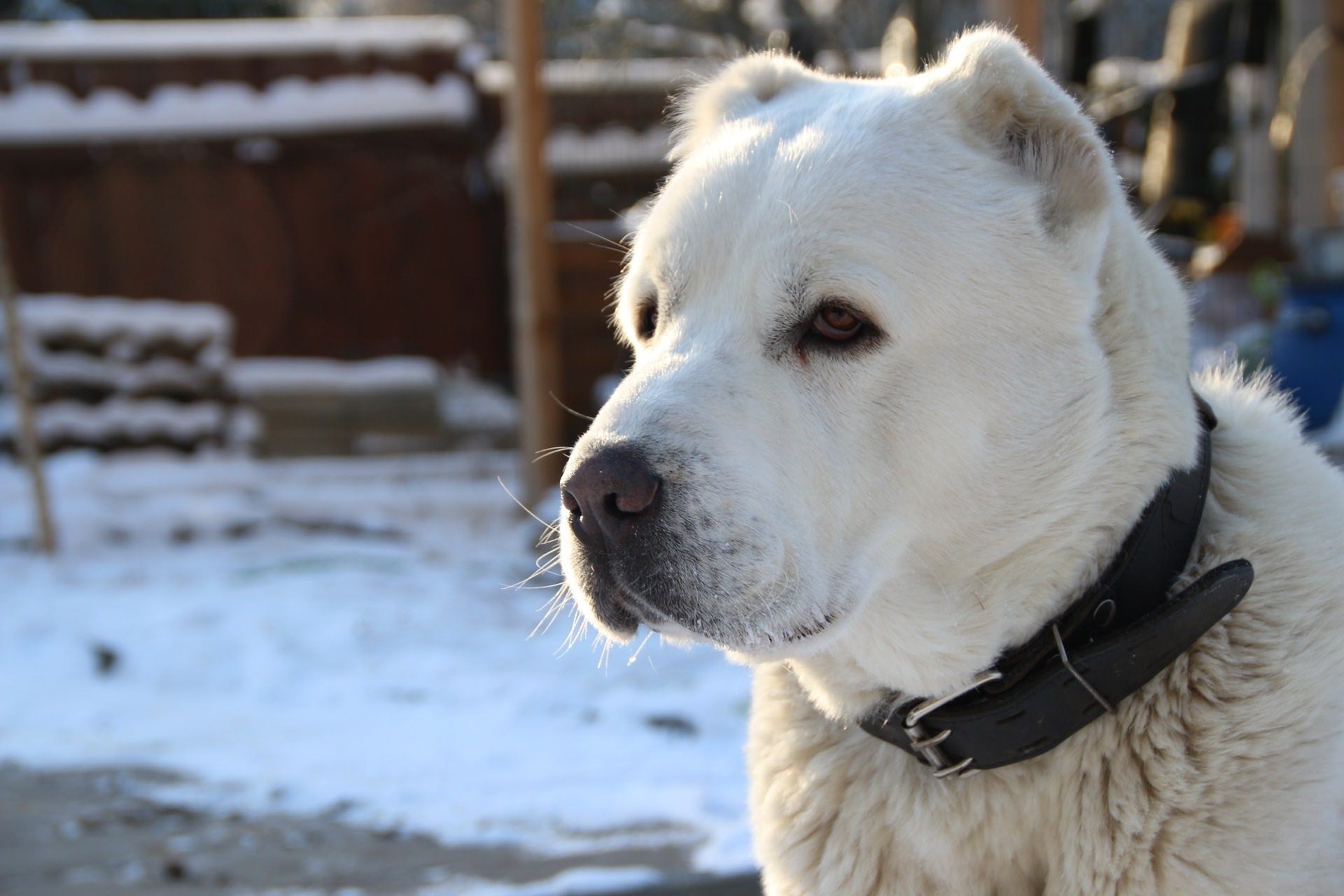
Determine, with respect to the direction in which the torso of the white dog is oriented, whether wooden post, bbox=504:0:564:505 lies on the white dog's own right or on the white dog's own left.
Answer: on the white dog's own right

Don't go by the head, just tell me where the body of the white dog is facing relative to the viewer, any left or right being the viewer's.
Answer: facing the viewer and to the left of the viewer

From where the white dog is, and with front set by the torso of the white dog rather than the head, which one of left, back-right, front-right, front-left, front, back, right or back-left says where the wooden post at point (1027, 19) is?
back-right

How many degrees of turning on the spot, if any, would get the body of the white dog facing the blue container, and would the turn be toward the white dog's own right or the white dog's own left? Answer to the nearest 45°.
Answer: approximately 135° to the white dog's own right

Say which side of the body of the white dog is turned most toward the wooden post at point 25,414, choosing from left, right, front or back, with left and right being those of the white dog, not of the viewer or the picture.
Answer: right

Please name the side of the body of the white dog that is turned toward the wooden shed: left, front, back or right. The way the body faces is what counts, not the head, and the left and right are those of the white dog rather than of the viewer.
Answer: right

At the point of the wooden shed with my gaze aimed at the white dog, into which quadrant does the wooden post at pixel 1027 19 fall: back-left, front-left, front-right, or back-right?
front-left
